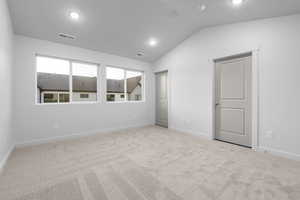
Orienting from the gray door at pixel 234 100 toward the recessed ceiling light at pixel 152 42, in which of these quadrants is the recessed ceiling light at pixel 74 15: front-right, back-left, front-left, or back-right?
front-left

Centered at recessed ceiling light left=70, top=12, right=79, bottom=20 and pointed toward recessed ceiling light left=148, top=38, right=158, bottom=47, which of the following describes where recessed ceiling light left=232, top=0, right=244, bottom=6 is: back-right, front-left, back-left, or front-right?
front-right

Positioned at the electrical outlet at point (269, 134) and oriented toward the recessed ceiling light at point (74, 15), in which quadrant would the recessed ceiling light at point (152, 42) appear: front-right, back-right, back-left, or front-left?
front-right

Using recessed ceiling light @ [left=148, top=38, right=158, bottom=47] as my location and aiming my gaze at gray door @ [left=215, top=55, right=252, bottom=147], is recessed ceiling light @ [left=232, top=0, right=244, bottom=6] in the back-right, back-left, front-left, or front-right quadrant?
front-right

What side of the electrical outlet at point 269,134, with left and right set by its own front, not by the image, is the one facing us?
front

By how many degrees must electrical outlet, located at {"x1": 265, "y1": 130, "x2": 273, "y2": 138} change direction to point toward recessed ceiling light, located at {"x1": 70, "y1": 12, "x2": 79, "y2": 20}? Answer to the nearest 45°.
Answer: approximately 45° to its right
